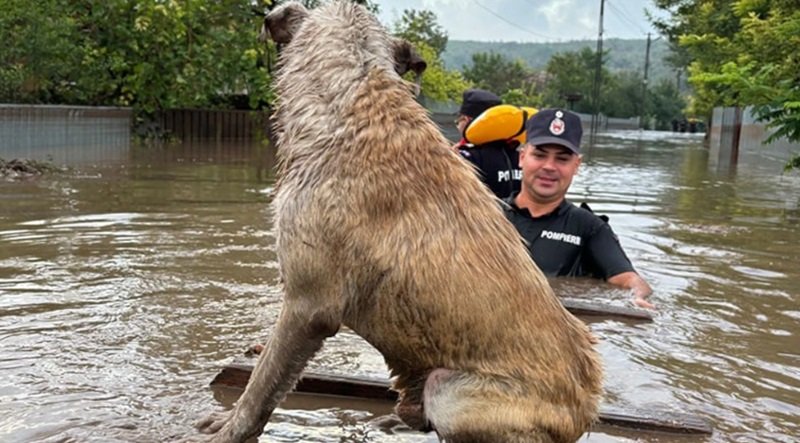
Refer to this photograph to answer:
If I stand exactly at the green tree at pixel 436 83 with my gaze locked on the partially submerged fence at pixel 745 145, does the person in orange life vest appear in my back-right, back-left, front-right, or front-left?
front-right

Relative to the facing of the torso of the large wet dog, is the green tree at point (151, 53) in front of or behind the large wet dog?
in front

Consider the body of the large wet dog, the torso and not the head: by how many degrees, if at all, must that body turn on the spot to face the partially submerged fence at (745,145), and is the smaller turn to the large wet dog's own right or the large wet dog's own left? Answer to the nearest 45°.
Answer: approximately 90° to the large wet dog's own right

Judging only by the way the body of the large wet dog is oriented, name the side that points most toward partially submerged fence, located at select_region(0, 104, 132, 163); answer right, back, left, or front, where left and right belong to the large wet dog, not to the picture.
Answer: front

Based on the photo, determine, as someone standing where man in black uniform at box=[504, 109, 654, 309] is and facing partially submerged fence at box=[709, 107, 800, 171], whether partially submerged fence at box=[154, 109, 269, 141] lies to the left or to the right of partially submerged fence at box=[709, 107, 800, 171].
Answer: left

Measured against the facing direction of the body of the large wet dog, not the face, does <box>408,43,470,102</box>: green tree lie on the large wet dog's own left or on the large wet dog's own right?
on the large wet dog's own right

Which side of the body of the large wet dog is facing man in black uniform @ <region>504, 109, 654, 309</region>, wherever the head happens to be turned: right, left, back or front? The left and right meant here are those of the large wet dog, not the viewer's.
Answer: right

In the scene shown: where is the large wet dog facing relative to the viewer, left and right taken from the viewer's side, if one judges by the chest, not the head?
facing away from the viewer and to the left of the viewer

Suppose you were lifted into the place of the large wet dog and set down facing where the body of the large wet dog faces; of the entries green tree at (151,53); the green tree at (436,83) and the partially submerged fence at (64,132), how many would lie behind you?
0

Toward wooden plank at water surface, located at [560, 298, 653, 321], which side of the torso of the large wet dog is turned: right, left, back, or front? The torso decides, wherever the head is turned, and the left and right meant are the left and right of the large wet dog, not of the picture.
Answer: right

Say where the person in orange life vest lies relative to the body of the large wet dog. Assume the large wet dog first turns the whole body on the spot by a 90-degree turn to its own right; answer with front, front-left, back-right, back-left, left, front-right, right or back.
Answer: front-left
